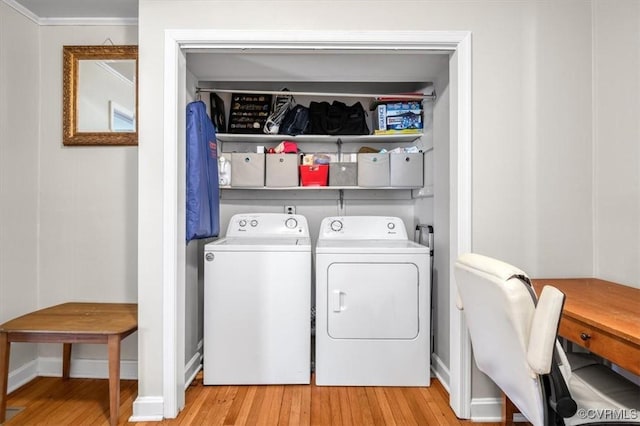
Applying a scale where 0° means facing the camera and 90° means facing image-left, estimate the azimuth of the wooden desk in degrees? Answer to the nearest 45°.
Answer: approximately 45°

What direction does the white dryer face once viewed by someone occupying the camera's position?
facing the viewer

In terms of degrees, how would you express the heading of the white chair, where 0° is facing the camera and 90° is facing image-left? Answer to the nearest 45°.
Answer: approximately 225°

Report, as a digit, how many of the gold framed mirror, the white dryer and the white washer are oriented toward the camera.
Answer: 3

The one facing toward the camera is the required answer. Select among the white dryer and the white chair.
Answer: the white dryer

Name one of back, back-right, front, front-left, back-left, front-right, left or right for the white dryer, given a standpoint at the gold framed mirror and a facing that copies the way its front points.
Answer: front-left

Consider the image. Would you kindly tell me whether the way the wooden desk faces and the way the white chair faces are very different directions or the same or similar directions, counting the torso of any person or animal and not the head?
very different directions

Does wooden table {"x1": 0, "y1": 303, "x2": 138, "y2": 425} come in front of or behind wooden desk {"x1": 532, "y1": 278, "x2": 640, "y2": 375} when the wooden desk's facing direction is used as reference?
in front

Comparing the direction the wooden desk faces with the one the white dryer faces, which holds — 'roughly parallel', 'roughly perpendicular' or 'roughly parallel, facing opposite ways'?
roughly perpendicular

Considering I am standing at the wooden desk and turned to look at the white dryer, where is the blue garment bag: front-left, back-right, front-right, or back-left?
front-left

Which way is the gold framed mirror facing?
toward the camera

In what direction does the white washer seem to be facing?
toward the camera

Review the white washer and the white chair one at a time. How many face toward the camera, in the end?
1

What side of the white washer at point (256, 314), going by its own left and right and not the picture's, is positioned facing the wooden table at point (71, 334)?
right

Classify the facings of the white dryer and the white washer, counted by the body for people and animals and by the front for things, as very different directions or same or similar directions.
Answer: same or similar directions

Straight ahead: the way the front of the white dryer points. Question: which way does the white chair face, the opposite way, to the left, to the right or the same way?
to the left

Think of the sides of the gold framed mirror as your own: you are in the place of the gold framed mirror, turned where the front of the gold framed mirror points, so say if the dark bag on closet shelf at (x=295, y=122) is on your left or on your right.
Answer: on your left
